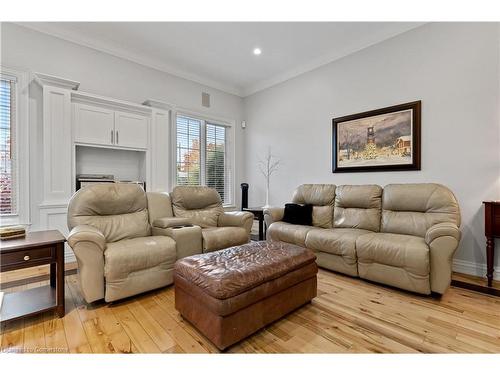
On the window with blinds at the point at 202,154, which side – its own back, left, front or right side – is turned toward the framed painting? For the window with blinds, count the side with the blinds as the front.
front

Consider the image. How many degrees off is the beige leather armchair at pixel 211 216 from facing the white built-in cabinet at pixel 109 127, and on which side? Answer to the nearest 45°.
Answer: approximately 135° to its right

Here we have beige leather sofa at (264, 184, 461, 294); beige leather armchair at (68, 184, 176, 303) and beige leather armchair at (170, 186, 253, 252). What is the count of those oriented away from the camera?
0

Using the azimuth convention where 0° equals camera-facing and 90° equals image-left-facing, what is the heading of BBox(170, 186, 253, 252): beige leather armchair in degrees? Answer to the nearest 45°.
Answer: approximately 315°

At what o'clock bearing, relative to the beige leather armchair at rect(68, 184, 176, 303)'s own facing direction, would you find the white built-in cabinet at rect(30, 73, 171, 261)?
The white built-in cabinet is roughly at 7 o'clock from the beige leather armchair.

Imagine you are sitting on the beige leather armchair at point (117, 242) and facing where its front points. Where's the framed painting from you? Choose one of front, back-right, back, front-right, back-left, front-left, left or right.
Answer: front-left

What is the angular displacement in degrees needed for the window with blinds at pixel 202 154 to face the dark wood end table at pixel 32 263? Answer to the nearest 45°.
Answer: approximately 90° to its right

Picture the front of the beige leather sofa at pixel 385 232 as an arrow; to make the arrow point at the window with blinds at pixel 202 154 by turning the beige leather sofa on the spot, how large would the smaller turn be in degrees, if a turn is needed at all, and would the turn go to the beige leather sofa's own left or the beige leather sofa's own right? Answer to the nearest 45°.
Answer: approximately 45° to the beige leather sofa's own right

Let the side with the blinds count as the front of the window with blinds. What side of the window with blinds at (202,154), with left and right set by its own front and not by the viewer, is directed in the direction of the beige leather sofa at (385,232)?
front

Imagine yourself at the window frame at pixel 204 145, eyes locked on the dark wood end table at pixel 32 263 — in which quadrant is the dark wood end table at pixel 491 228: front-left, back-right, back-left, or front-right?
front-left

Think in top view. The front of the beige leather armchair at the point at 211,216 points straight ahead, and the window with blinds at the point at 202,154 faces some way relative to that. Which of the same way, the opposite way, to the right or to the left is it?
the same way

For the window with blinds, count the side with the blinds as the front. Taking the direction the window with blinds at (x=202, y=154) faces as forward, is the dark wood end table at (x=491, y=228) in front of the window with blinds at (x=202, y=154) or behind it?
in front

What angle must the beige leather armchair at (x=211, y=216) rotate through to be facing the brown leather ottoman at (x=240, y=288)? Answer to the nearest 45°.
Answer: approximately 45° to its right

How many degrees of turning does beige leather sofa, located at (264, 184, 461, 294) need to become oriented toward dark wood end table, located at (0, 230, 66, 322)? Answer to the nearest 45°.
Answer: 0° — it already faces it

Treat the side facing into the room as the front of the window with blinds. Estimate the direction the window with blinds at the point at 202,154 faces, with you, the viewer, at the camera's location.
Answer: facing the viewer and to the right of the viewer

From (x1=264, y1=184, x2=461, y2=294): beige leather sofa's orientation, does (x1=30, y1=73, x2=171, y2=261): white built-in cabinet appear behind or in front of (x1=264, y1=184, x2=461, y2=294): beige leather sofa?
in front
